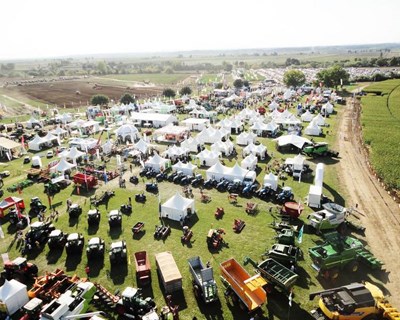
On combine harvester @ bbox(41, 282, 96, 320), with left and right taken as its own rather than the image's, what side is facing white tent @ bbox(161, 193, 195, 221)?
front

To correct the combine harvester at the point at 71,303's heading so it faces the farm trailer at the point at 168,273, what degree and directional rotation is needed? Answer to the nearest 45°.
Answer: approximately 45° to its right

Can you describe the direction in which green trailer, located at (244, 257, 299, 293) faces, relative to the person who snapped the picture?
facing away from the viewer and to the left of the viewer

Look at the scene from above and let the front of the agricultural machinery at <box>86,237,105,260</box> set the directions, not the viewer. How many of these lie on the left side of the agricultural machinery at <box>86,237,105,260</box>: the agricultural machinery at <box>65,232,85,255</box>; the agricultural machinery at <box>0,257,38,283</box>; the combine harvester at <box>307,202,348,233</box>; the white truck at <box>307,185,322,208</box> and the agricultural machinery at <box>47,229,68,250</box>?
2

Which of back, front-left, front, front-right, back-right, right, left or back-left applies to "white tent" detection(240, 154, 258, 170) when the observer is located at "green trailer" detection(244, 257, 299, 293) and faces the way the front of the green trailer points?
front-right

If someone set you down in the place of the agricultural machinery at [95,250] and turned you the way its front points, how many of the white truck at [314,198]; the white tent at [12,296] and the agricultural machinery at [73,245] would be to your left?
1

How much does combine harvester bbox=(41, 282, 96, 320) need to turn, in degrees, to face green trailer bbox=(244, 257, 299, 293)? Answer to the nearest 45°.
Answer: approximately 45° to its right

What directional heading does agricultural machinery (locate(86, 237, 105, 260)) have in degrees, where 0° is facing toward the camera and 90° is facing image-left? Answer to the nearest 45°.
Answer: approximately 0°

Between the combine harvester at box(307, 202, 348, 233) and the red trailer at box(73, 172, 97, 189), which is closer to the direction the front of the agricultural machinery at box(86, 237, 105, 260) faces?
the combine harvester

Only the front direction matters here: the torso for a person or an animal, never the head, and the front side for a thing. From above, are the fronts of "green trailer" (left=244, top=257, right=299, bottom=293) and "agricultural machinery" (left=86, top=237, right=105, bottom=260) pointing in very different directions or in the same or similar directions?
very different directions
